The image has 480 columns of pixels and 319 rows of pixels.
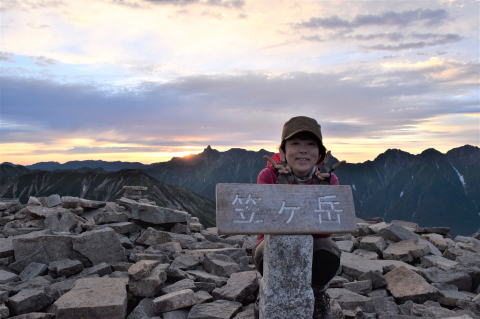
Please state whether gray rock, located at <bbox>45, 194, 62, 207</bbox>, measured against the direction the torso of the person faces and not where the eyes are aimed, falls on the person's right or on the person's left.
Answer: on the person's right

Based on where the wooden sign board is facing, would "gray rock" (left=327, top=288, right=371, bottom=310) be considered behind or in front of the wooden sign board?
behind

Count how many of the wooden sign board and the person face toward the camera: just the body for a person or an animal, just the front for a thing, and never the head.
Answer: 2

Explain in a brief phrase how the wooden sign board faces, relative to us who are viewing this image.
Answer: facing the viewer

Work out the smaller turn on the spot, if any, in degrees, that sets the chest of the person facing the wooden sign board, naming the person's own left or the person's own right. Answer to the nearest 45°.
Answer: approximately 45° to the person's own right

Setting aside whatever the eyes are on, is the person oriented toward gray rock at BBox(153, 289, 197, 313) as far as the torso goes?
no

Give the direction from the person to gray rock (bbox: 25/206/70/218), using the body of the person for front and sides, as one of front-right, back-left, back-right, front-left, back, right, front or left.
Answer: back-right

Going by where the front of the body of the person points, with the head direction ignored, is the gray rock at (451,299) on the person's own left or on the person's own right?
on the person's own left

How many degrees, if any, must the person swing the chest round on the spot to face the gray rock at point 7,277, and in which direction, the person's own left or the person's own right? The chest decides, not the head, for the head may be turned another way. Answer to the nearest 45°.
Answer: approximately 90° to the person's own right

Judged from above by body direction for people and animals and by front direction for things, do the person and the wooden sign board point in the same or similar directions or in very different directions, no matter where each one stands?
same or similar directions

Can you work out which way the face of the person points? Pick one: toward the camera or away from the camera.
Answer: toward the camera

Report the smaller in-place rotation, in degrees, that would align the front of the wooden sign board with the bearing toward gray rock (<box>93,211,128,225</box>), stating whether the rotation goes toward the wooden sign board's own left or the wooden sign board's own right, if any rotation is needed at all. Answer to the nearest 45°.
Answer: approximately 135° to the wooden sign board's own right

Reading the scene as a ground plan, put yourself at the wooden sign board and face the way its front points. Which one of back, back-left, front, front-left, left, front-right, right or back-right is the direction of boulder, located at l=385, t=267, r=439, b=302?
back-left

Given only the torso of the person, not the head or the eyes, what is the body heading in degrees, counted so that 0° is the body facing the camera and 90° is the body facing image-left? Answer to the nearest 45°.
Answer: approximately 0°
